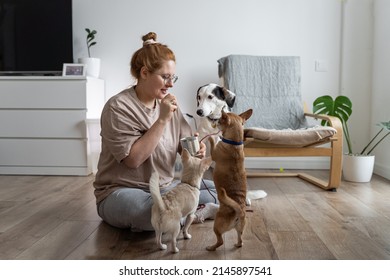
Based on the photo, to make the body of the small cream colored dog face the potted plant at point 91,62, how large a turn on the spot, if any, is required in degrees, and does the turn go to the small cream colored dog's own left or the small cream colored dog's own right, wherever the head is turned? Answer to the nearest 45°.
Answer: approximately 45° to the small cream colored dog's own left

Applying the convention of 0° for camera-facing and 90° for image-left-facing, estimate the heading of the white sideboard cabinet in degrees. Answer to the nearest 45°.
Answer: approximately 0°

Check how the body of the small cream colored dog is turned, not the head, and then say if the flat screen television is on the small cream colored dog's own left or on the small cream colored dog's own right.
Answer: on the small cream colored dog's own left

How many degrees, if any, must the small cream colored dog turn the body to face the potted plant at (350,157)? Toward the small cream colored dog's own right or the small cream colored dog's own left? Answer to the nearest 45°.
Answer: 0° — it already faces it

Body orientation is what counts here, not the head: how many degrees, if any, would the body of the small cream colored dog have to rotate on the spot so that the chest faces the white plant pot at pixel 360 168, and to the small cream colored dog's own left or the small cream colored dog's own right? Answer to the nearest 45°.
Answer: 0° — it already faces it

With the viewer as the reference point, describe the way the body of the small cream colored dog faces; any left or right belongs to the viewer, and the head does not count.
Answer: facing away from the viewer and to the right of the viewer

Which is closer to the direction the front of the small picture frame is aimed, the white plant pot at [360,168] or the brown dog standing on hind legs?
the brown dog standing on hind legs
